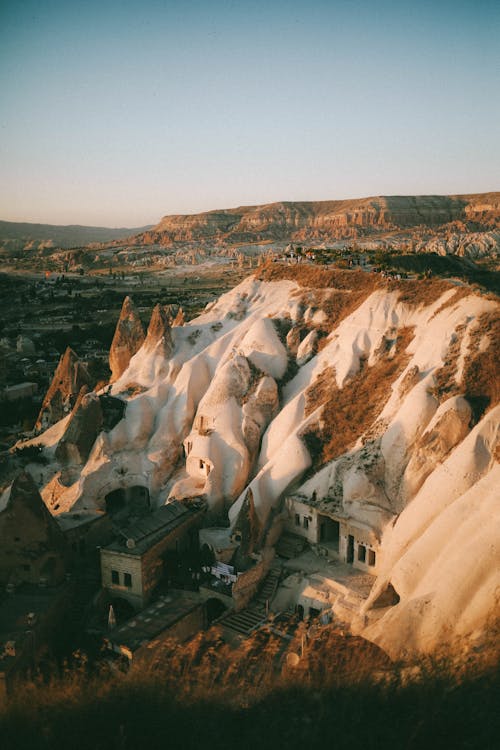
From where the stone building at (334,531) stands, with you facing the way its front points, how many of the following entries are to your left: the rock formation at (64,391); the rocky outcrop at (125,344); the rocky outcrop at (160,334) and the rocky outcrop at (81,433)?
0

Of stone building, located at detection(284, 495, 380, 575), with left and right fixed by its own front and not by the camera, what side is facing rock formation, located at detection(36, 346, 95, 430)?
right

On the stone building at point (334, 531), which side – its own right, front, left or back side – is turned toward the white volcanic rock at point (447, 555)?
left

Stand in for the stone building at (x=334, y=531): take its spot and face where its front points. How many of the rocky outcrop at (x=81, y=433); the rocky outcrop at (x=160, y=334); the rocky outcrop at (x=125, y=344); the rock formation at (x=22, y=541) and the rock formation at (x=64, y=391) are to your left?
0

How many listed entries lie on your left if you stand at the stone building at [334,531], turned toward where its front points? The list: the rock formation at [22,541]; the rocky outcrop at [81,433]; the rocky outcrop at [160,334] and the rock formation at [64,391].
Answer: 0

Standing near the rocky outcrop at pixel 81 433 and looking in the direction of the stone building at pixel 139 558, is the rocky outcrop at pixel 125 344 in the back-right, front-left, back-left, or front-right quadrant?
back-left

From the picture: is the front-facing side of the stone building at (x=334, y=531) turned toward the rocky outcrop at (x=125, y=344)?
no

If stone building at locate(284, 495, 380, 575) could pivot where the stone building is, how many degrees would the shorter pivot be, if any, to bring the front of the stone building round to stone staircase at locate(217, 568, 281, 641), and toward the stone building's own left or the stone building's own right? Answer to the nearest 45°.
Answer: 0° — it already faces it

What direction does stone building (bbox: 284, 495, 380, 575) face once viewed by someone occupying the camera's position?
facing the viewer and to the left of the viewer

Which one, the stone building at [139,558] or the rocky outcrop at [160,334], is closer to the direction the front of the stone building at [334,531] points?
the stone building

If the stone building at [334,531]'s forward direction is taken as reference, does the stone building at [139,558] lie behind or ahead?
ahead
